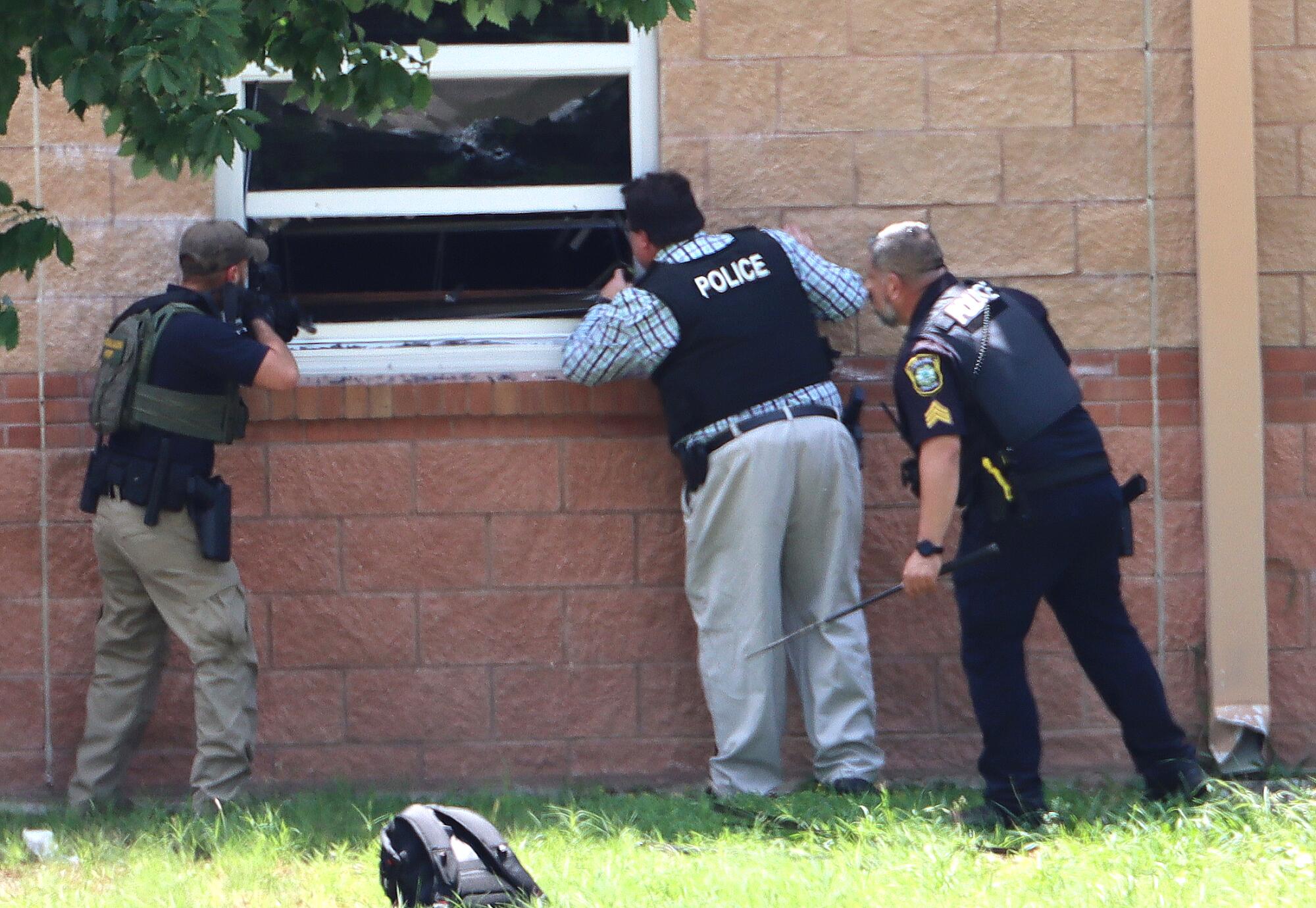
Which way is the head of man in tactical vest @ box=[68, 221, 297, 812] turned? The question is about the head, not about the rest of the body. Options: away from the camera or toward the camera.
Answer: away from the camera

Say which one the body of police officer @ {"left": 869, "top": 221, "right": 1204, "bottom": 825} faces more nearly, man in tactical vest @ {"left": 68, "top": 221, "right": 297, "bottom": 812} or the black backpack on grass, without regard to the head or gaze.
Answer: the man in tactical vest

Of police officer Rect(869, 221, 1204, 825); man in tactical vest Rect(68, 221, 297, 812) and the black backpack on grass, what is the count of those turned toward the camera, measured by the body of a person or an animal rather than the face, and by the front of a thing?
0

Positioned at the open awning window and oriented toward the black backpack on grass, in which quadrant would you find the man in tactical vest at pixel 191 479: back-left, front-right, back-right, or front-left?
front-right

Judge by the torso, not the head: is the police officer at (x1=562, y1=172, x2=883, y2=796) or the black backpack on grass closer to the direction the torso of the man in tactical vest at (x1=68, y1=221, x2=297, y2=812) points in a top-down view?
the police officer

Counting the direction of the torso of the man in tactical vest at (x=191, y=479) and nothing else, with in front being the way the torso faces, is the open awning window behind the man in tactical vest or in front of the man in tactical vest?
in front

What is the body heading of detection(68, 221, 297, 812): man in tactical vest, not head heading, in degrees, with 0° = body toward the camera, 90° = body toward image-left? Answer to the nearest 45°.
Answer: approximately 225°

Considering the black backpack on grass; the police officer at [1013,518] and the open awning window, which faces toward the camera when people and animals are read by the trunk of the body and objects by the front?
the open awning window

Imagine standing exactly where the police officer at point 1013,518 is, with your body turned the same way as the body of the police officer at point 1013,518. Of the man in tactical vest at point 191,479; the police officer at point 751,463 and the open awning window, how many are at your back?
0

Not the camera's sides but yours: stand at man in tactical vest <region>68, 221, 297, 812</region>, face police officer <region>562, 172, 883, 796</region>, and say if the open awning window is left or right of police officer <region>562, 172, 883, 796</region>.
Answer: left

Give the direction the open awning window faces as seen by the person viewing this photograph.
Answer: facing the viewer

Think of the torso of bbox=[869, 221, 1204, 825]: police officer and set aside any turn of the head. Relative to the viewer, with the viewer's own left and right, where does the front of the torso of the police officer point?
facing away from the viewer and to the left of the viewer

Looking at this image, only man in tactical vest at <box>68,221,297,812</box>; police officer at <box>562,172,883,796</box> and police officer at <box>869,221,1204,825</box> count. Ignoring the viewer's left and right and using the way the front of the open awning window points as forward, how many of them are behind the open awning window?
0

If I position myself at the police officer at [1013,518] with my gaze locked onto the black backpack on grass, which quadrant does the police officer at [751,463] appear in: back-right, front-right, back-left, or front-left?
front-right

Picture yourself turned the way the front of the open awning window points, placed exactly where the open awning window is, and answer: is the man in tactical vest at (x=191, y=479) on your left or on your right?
on your right
